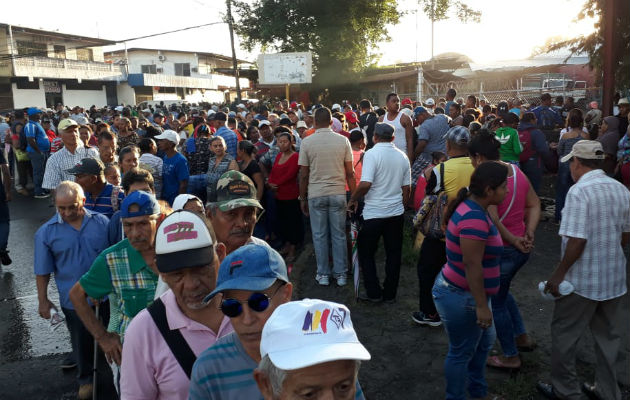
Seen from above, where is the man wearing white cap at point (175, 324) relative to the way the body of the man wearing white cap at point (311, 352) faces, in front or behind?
behind

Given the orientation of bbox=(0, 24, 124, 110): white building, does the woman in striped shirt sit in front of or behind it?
in front

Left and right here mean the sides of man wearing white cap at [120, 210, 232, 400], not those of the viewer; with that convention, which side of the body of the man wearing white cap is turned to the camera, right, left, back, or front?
front

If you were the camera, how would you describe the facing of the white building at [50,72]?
facing the viewer and to the right of the viewer

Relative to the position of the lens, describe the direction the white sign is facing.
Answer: facing the viewer

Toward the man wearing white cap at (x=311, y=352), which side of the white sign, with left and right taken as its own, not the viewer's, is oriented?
front

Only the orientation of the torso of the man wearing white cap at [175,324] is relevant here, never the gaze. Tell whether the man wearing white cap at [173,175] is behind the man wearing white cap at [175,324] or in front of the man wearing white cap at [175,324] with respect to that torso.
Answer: behind
